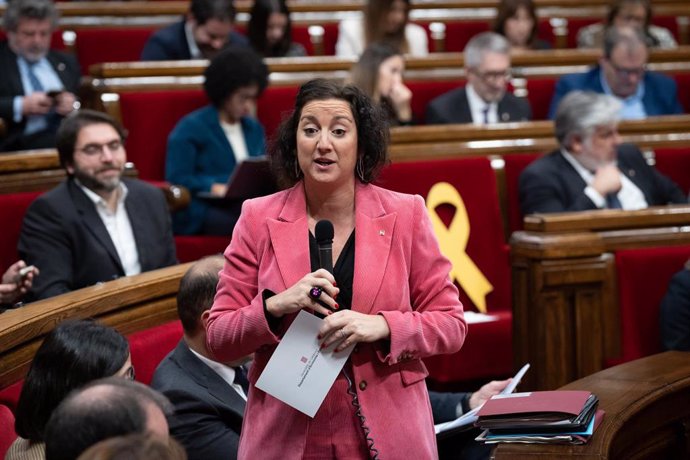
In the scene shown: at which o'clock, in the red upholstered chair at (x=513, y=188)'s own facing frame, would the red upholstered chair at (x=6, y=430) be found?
the red upholstered chair at (x=6, y=430) is roughly at 1 o'clock from the red upholstered chair at (x=513, y=188).

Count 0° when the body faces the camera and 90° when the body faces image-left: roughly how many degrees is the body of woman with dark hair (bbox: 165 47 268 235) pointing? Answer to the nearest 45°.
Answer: approximately 315°

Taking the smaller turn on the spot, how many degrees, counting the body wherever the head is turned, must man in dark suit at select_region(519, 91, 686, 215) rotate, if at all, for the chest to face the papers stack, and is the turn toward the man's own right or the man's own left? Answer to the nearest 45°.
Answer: approximately 45° to the man's own right

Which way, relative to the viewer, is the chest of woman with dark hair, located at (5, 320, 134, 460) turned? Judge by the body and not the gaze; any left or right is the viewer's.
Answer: facing to the right of the viewer

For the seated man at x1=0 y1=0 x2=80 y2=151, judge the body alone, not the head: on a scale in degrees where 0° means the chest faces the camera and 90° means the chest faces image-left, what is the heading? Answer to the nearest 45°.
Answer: approximately 315°
